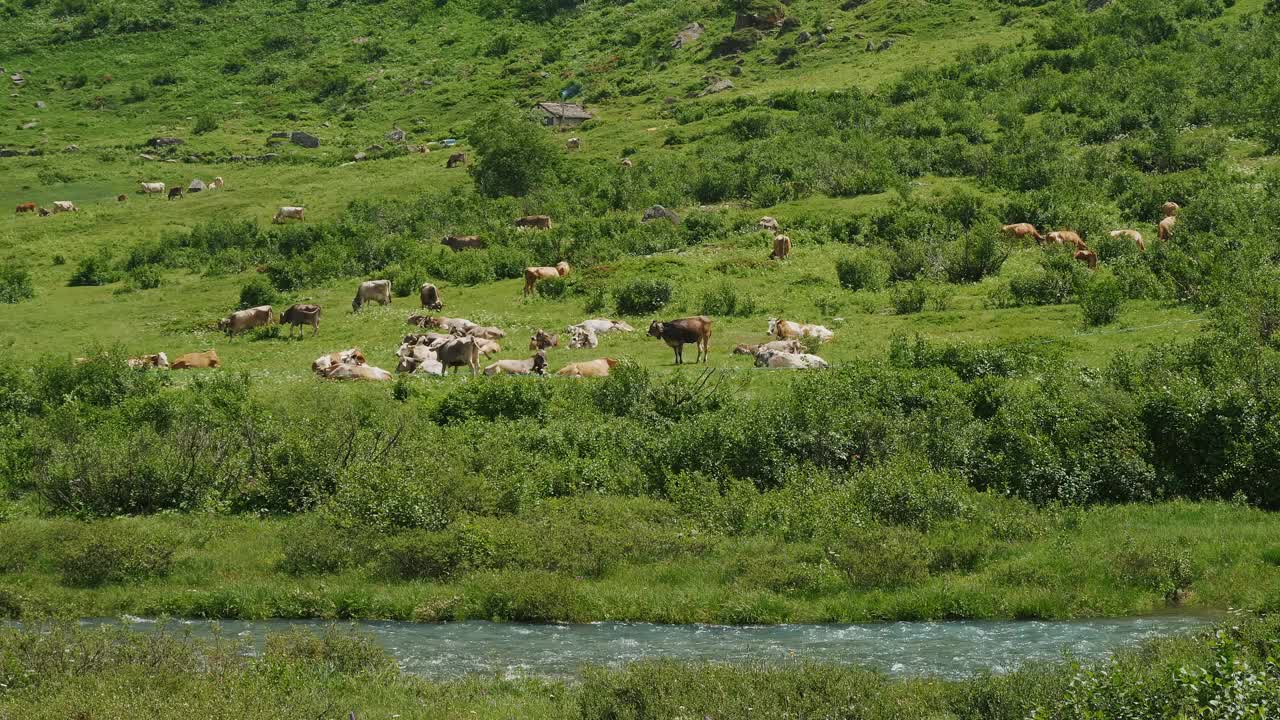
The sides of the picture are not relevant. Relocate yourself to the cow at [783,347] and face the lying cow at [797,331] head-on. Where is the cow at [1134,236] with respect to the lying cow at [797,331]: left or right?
right

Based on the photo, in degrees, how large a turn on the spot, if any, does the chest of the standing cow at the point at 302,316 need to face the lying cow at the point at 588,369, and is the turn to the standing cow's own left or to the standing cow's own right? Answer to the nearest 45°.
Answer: approximately 135° to the standing cow's own left

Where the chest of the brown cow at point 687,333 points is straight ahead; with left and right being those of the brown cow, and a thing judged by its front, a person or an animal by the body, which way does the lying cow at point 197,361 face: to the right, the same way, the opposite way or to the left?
the opposite way

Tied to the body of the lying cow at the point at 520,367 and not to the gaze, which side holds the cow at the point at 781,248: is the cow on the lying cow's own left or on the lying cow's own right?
on the lying cow's own left

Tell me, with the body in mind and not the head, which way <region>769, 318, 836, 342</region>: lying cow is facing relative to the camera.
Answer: to the viewer's left

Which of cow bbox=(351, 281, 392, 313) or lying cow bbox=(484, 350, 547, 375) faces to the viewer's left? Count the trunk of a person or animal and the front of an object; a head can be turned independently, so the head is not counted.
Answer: the cow

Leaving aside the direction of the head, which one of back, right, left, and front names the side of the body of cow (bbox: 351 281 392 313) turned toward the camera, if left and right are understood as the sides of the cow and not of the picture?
left

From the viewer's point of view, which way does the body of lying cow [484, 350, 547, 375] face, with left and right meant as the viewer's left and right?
facing to the right of the viewer

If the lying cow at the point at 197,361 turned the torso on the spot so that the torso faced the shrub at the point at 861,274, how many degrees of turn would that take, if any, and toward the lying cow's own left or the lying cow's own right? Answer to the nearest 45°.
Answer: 0° — it already faces it

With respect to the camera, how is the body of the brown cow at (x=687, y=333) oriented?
to the viewer's left

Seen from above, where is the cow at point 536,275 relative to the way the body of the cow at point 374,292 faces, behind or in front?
behind
